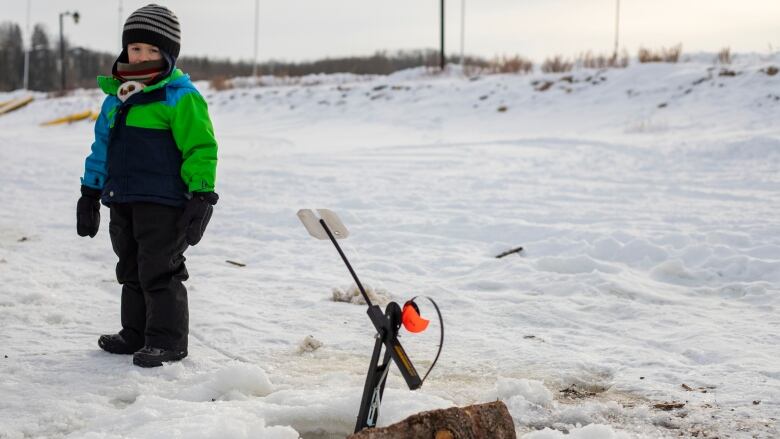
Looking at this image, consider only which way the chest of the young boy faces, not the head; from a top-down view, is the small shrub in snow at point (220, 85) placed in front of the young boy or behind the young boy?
behind

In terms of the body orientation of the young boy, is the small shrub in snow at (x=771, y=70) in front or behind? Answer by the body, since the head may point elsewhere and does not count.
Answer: behind

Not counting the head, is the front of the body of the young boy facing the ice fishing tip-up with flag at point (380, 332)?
no

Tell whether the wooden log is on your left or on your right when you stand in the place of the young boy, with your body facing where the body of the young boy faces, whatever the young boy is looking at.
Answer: on your left

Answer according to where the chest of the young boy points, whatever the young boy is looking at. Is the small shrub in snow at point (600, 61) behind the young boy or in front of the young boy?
behind

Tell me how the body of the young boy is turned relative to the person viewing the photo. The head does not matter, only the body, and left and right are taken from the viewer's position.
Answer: facing the viewer and to the left of the viewer

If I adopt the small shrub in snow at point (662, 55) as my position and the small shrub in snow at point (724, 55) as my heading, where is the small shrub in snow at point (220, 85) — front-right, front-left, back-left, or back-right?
back-right

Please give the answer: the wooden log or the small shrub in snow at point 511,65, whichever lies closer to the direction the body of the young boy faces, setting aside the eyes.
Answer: the wooden log

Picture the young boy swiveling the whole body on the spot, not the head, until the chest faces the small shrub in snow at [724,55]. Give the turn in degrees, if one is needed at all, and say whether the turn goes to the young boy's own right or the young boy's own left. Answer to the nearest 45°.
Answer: approximately 180°

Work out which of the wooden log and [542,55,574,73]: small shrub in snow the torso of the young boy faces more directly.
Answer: the wooden log

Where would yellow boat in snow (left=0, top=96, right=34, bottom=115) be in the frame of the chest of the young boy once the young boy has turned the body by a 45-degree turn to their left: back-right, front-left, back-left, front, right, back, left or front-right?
back

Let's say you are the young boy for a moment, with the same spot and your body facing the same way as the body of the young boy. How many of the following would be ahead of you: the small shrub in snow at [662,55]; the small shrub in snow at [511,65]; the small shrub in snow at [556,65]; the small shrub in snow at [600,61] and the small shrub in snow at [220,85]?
0

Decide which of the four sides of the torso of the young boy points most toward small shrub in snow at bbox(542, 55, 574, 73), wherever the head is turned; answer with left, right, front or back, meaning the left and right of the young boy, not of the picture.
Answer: back

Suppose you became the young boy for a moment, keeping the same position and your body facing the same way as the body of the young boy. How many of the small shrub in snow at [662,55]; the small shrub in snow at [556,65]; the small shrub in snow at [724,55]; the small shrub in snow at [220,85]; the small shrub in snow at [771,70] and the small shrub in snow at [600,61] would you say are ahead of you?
0

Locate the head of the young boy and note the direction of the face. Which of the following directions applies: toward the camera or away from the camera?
toward the camera

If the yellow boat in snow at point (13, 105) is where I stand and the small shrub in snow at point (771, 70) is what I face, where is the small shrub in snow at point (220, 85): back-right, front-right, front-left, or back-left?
front-left
